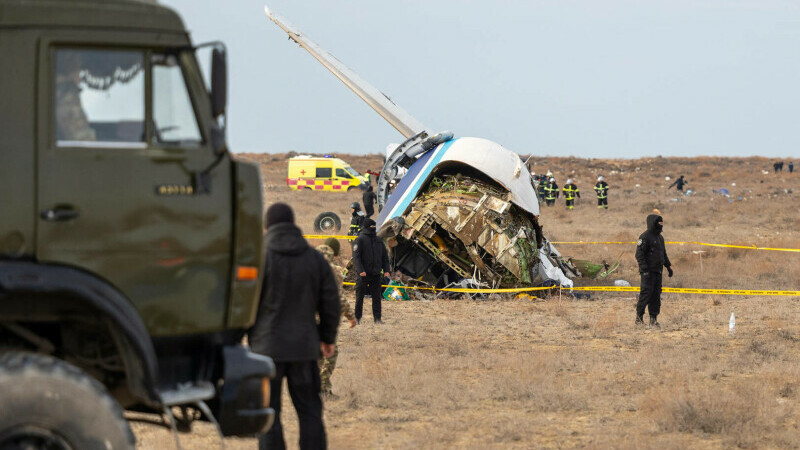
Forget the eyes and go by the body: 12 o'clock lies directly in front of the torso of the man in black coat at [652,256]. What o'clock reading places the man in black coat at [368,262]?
the man in black coat at [368,262] is roughly at 4 o'clock from the man in black coat at [652,256].

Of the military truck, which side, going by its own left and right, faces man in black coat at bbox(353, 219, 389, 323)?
left

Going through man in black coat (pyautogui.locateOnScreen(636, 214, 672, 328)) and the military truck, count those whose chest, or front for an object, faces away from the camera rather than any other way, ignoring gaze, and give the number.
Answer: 0

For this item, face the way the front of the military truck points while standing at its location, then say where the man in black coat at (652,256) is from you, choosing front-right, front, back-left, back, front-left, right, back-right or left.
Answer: front-left

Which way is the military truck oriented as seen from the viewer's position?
to the viewer's right

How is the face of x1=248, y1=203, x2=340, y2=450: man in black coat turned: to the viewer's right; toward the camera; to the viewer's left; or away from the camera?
away from the camera

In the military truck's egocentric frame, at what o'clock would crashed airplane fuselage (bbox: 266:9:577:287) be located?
The crashed airplane fuselage is roughly at 10 o'clock from the military truck.

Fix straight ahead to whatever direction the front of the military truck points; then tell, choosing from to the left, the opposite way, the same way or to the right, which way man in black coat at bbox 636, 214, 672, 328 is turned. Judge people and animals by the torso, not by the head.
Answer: to the right

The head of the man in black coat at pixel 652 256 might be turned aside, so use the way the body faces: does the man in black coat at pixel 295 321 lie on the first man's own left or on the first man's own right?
on the first man's own right

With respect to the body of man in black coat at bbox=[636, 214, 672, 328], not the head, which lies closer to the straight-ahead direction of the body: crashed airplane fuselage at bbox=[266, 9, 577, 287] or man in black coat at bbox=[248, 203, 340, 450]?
the man in black coat

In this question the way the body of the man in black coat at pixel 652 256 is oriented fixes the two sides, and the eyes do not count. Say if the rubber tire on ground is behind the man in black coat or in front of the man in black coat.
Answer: behind

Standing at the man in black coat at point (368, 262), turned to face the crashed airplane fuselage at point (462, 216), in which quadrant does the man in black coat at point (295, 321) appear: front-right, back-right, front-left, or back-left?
back-right

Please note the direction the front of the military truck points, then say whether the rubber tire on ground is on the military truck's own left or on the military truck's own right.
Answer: on the military truck's own left

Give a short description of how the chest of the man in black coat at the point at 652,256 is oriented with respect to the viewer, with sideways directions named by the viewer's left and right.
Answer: facing the viewer and to the right of the viewer

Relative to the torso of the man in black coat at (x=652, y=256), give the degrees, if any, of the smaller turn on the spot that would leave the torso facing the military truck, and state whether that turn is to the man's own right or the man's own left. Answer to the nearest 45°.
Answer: approximately 45° to the man's own right
